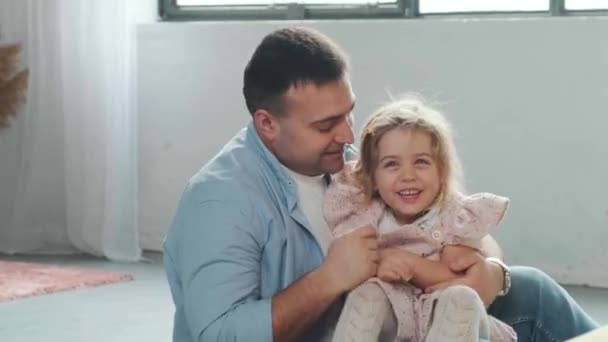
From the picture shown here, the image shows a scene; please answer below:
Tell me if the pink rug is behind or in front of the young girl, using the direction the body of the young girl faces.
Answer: behind

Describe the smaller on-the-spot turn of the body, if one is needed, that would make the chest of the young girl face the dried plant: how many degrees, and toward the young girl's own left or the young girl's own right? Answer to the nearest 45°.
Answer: approximately 135° to the young girl's own right

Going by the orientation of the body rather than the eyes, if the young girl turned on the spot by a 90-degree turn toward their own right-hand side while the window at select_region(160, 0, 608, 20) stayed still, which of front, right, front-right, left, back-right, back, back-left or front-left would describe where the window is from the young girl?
right

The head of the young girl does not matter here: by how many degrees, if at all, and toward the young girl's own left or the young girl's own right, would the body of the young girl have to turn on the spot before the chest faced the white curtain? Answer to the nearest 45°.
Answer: approximately 135° to the young girl's own right

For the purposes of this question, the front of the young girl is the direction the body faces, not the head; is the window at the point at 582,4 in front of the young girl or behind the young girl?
behind

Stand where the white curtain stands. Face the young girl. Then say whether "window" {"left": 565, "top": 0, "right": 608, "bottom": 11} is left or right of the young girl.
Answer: left

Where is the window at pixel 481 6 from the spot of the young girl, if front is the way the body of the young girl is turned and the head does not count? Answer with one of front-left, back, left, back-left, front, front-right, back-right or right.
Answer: back

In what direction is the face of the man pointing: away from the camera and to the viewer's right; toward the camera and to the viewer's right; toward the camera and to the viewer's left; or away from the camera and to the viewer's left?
toward the camera and to the viewer's right

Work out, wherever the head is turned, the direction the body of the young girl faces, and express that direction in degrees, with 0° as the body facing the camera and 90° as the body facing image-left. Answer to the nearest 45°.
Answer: approximately 0°
